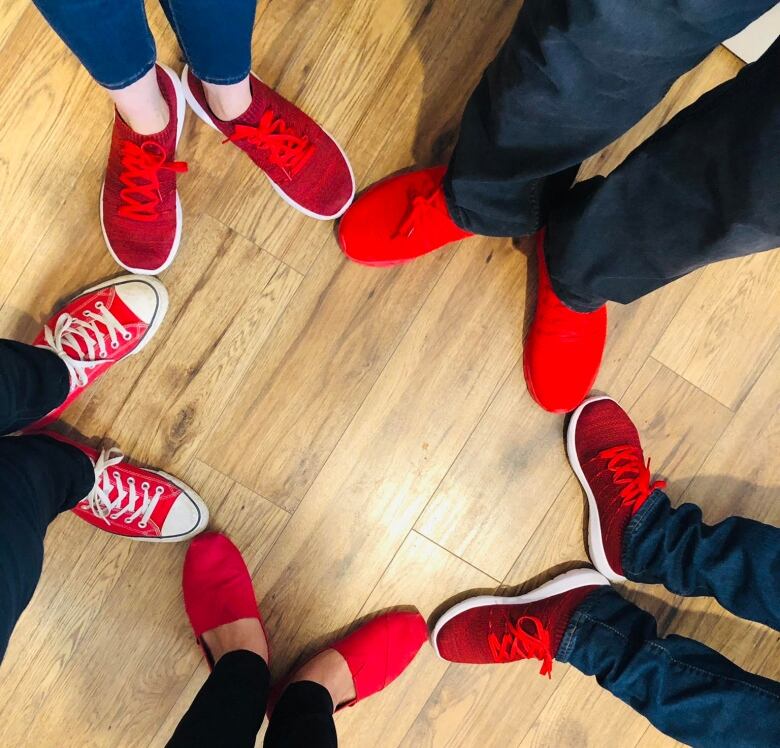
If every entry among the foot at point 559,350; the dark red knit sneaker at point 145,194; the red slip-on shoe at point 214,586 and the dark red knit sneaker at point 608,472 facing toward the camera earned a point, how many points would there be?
2

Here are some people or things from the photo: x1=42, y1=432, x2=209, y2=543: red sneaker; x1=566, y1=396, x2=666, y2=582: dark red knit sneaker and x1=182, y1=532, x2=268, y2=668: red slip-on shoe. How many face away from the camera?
2

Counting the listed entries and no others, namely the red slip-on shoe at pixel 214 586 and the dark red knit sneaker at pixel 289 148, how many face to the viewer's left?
0

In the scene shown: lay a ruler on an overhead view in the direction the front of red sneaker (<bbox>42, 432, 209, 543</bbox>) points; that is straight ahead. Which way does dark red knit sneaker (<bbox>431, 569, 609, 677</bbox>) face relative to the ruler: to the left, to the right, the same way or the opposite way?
the opposite way

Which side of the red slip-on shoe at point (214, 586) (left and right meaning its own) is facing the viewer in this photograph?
back

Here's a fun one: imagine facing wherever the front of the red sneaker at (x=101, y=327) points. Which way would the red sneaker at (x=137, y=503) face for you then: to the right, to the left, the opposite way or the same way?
to the right

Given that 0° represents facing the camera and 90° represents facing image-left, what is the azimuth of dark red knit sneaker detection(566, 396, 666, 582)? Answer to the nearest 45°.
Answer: approximately 180°

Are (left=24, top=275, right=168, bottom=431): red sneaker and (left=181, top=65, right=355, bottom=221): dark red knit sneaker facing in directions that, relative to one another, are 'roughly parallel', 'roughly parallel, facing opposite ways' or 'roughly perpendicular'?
roughly perpendicular

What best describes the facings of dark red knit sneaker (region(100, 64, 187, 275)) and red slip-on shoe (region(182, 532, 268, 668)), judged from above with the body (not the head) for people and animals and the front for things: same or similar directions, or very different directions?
very different directions

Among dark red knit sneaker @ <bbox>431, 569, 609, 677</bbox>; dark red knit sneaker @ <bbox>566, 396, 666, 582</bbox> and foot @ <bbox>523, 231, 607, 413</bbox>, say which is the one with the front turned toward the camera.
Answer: the foot

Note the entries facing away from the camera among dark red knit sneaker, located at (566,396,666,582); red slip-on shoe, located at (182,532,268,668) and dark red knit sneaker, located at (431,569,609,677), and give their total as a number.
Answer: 2

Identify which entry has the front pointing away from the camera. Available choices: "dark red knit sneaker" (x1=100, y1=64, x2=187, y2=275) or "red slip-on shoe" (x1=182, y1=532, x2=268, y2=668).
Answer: the red slip-on shoe
